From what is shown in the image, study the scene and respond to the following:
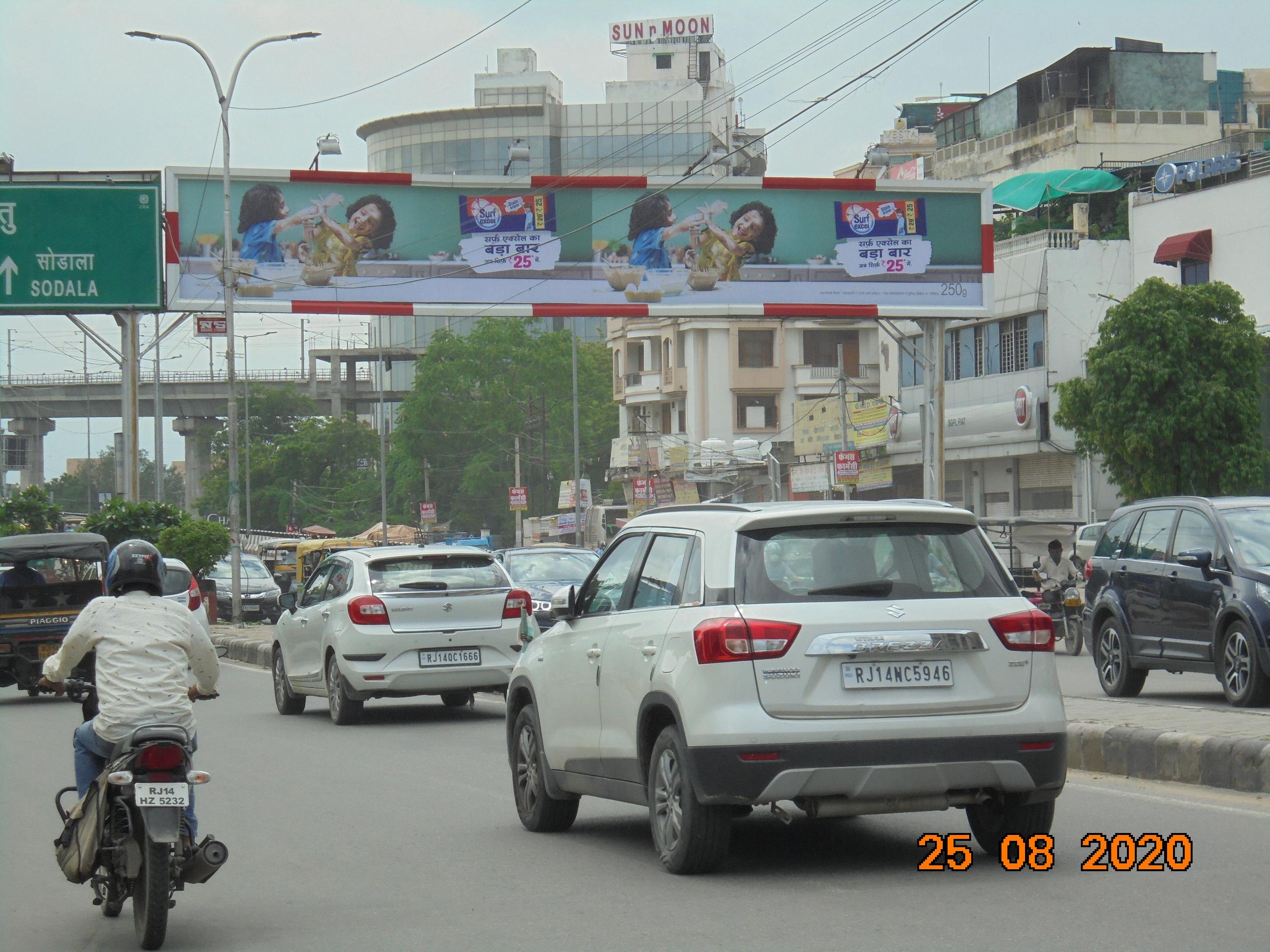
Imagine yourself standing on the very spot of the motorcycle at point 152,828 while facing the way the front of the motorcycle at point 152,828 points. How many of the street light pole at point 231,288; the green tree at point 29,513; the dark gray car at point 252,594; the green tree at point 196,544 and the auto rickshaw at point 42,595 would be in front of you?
5

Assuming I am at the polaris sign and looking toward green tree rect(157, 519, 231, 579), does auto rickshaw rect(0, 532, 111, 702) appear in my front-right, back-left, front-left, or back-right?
front-left

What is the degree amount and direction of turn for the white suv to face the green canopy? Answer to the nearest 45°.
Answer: approximately 45° to its right

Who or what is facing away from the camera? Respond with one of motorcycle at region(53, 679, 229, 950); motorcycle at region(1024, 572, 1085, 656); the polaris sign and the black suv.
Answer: motorcycle at region(53, 679, 229, 950)

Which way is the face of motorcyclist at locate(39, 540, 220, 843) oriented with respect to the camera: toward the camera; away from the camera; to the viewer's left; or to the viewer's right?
away from the camera

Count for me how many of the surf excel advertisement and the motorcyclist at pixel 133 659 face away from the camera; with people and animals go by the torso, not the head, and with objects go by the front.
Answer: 1

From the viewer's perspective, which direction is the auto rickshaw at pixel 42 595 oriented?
away from the camera

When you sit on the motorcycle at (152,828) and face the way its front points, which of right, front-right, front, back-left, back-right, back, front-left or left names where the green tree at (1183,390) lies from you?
front-right

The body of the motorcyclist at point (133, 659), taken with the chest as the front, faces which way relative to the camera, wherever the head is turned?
away from the camera

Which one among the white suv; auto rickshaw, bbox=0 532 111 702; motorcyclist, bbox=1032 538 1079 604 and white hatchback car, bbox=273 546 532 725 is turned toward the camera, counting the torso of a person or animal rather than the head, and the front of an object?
the motorcyclist

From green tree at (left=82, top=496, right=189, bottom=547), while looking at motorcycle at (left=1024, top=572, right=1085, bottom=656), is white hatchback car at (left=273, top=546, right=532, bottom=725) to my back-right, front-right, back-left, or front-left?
front-right

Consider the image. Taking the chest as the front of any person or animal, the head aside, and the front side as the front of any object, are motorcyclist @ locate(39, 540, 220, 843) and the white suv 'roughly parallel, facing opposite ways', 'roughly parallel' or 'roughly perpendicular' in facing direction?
roughly parallel

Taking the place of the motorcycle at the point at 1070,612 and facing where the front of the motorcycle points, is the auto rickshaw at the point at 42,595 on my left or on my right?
on my right

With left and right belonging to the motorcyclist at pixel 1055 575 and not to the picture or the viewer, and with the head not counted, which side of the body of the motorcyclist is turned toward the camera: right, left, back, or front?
front

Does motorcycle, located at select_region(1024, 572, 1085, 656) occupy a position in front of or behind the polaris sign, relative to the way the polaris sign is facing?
in front

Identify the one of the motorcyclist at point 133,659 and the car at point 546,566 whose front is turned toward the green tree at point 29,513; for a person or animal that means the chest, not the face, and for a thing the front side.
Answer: the motorcyclist

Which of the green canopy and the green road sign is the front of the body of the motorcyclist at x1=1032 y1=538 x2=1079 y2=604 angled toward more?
the green road sign

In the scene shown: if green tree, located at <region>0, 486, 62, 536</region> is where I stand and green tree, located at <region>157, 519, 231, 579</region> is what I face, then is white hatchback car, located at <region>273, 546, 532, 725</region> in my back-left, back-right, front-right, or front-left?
front-right

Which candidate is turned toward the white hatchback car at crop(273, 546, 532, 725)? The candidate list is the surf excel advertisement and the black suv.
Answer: the surf excel advertisement
